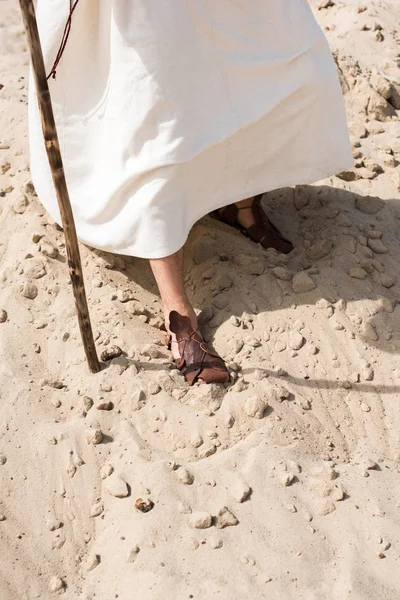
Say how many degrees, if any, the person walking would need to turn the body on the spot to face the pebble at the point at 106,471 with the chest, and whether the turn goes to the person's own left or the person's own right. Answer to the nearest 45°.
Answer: approximately 90° to the person's own right

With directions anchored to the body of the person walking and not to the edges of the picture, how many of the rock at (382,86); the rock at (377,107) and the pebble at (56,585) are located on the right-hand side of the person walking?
1

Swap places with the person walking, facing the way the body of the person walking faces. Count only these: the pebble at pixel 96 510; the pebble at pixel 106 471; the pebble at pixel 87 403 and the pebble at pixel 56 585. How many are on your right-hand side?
4

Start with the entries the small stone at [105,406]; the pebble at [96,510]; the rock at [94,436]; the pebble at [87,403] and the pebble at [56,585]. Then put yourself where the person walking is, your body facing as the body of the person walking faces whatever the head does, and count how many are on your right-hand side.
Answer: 5

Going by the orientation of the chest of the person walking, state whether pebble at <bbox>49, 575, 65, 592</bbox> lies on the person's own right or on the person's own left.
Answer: on the person's own right

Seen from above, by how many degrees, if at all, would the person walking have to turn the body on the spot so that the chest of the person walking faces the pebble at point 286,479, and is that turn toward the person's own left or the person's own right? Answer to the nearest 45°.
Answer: approximately 45° to the person's own right

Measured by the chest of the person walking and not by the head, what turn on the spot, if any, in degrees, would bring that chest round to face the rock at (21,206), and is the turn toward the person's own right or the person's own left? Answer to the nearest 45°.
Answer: approximately 180°

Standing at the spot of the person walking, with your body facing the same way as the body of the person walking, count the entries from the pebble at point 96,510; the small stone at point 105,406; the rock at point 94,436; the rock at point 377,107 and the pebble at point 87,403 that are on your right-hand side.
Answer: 4

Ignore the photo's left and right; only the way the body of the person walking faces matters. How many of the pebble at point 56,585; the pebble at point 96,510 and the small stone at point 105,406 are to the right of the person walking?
3

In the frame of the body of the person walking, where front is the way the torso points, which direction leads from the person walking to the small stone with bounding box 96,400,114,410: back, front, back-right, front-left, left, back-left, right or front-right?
right

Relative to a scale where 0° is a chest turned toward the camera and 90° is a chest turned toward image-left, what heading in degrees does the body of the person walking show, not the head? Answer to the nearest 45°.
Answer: approximately 315°
